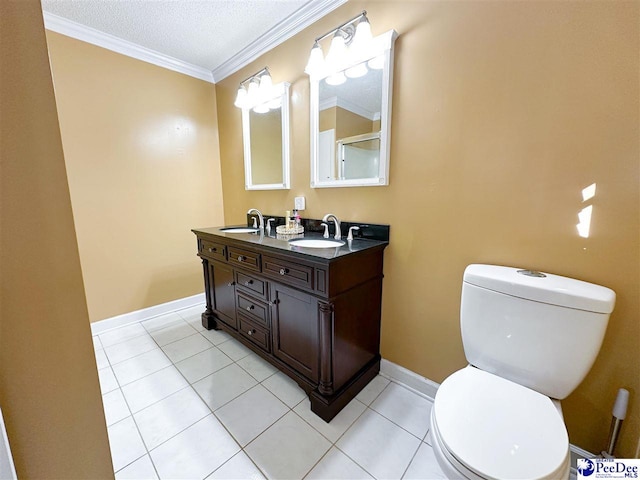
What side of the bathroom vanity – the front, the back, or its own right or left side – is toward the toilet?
left

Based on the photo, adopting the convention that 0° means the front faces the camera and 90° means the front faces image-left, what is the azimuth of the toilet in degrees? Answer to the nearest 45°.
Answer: approximately 0°

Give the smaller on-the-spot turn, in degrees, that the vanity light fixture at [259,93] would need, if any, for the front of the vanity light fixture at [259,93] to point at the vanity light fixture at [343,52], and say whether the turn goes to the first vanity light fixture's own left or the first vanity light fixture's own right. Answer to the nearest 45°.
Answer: approximately 90° to the first vanity light fixture's own left

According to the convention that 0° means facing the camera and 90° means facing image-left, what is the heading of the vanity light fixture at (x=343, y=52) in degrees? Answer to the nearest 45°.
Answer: approximately 45°

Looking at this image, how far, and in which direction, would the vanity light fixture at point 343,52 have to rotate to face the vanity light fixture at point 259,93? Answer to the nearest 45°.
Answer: approximately 90° to its right

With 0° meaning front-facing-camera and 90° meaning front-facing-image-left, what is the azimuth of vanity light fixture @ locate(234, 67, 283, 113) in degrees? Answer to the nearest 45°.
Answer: approximately 45°
